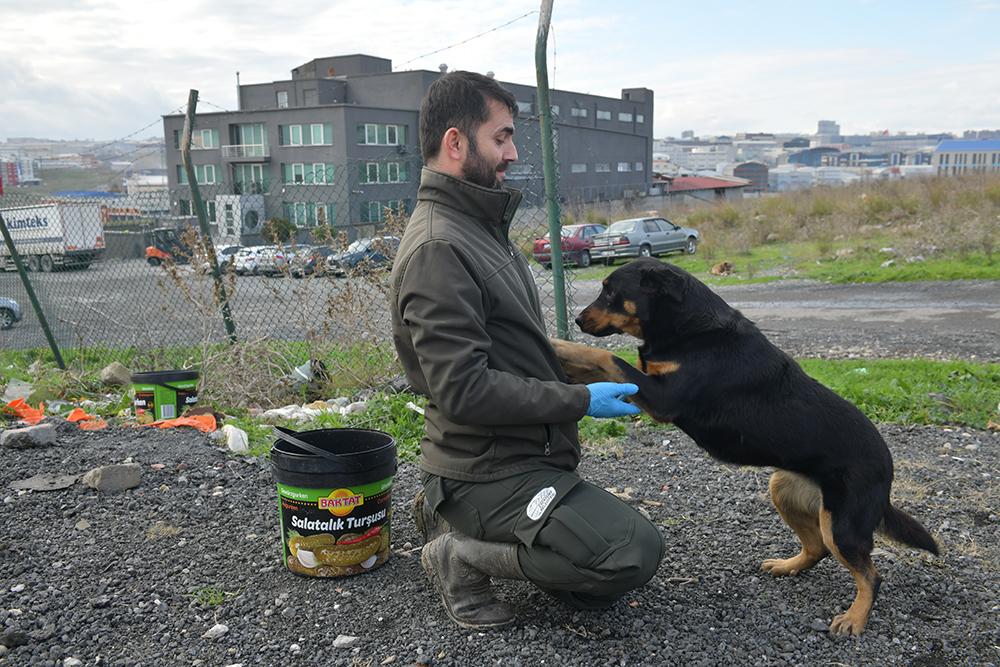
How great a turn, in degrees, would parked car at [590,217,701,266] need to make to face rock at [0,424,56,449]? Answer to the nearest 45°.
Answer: approximately 135° to its right

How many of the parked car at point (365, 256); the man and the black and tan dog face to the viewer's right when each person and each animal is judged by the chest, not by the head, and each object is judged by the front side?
1

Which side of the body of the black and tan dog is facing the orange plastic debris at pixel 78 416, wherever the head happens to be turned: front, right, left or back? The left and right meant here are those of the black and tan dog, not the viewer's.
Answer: front

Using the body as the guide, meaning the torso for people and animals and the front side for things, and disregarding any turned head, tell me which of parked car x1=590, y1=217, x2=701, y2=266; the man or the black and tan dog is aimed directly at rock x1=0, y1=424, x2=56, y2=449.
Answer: the black and tan dog

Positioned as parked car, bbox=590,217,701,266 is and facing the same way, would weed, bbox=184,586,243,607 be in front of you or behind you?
behind

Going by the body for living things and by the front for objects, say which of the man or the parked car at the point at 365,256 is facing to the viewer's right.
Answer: the man

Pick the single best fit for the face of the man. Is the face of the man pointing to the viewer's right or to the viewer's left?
to the viewer's right

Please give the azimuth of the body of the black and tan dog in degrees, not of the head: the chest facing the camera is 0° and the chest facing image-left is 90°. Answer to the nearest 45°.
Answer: approximately 90°

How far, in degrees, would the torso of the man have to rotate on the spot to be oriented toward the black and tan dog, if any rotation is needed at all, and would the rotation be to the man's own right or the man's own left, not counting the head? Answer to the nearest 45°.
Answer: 0° — they already face it

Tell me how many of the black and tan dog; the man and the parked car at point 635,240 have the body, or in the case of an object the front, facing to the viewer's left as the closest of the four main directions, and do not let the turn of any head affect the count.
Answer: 1

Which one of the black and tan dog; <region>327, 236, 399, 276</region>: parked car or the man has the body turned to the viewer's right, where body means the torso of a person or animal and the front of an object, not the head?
the man

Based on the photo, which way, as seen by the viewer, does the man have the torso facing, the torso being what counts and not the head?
to the viewer's right

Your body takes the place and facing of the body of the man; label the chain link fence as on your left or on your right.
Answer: on your left

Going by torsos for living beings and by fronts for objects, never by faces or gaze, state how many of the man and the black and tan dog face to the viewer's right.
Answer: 1

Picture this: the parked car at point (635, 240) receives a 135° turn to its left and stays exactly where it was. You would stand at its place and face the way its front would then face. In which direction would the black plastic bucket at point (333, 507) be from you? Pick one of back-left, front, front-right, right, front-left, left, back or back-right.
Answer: left

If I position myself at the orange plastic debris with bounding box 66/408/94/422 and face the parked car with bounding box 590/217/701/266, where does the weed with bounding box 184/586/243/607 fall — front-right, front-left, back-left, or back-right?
back-right
